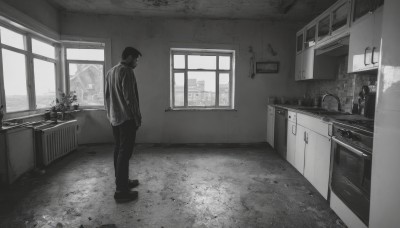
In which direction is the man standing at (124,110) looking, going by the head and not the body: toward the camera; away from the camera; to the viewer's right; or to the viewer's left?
to the viewer's right

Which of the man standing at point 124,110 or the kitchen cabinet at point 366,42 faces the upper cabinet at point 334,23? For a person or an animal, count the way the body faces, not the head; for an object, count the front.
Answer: the man standing

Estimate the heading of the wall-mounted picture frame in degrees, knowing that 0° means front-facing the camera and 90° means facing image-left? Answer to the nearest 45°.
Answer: approximately 0°

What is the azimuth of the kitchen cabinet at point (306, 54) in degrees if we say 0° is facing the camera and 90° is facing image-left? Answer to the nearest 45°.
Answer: approximately 90°

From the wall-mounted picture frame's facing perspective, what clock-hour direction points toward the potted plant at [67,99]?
The potted plant is roughly at 2 o'clock from the wall-mounted picture frame.

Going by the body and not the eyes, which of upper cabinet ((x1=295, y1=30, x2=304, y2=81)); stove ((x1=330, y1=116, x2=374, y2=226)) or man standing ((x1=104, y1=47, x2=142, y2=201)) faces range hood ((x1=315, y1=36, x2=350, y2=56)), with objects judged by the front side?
the man standing

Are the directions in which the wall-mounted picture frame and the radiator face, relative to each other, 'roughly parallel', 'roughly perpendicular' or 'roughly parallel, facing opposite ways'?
roughly perpendicular
